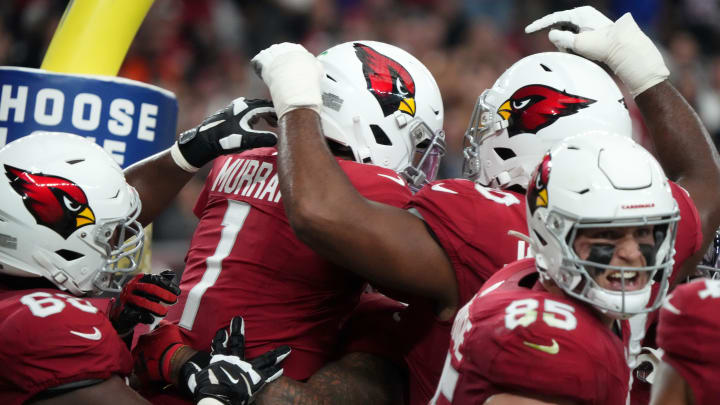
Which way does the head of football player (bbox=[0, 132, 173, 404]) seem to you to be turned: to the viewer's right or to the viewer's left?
to the viewer's right

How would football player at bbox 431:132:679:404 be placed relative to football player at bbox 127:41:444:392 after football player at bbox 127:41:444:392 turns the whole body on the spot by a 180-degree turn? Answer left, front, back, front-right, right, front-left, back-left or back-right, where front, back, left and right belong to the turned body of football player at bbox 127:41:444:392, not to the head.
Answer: left

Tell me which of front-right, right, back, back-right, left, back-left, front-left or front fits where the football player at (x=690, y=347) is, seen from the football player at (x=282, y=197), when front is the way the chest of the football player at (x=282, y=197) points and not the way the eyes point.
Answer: right

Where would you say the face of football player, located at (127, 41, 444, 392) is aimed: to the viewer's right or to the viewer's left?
to the viewer's right

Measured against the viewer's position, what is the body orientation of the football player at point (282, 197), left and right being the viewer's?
facing away from the viewer and to the right of the viewer

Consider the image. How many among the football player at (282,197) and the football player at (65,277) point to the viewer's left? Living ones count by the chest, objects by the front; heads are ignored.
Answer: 0
